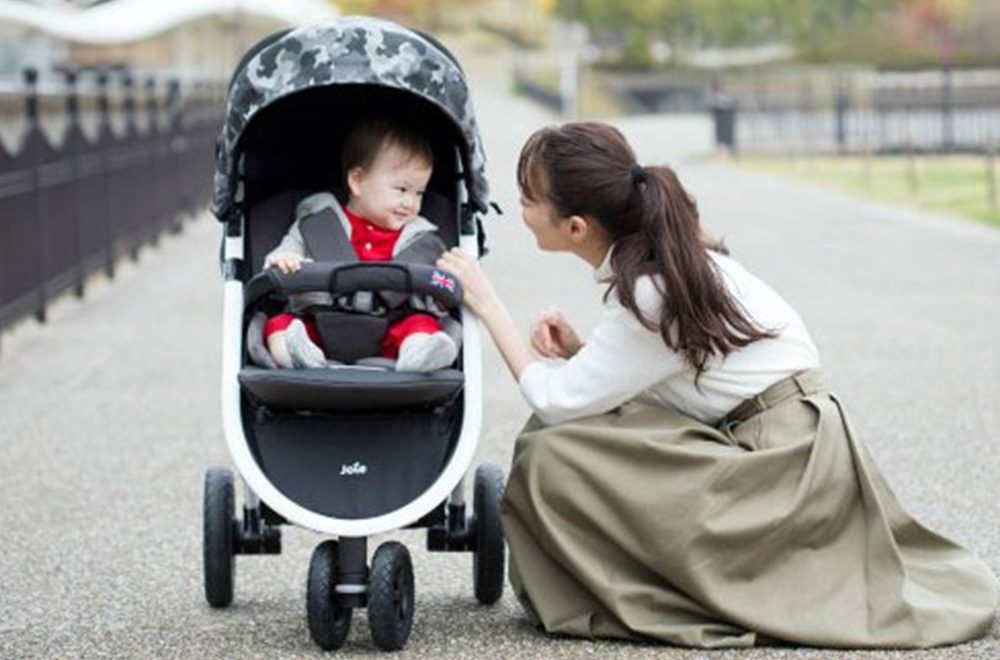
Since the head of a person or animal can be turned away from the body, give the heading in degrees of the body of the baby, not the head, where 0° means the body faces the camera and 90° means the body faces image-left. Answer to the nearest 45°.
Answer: approximately 0°

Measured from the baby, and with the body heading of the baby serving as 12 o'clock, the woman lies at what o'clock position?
The woman is roughly at 10 o'clock from the baby.

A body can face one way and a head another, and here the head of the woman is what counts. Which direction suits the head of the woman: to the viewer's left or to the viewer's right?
to the viewer's left

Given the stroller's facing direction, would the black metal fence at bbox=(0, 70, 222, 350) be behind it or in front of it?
behind

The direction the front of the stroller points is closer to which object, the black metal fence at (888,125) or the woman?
the woman

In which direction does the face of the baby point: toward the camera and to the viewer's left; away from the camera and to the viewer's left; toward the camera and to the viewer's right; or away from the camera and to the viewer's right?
toward the camera and to the viewer's right

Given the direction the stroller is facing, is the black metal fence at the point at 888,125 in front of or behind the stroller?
behind

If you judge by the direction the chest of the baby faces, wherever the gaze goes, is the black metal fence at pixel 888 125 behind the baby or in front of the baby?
behind

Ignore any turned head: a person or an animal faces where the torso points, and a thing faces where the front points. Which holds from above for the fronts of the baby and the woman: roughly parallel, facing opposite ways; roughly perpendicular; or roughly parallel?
roughly perpendicular

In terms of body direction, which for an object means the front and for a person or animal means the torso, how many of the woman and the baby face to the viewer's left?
1

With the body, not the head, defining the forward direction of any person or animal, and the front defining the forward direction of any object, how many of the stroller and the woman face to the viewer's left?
1

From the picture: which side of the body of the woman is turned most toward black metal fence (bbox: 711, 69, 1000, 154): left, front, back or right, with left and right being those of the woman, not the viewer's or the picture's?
right

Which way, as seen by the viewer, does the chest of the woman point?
to the viewer's left
